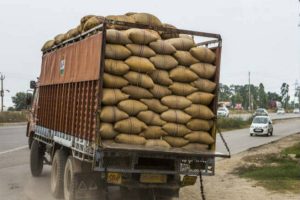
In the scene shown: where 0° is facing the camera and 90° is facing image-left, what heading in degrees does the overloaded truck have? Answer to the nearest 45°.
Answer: approximately 135°

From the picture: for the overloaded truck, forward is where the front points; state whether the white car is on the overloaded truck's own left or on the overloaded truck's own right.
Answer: on the overloaded truck's own right

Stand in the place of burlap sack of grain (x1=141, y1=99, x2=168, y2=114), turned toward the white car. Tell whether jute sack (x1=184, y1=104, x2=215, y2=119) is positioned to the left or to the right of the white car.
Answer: right
